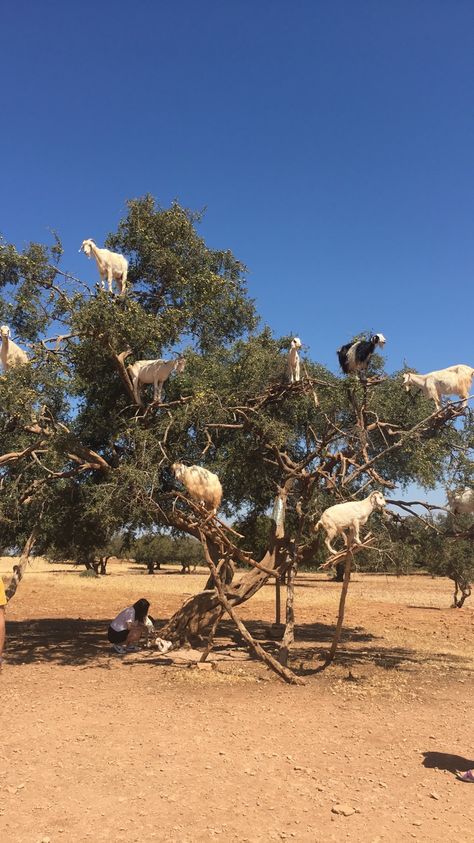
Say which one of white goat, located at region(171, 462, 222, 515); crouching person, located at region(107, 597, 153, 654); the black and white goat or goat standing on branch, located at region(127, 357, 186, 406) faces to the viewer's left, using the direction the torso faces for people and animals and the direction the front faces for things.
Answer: the white goat

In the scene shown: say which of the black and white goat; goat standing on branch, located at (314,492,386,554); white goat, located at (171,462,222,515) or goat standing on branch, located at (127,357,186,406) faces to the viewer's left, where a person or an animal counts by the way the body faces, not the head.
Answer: the white goat

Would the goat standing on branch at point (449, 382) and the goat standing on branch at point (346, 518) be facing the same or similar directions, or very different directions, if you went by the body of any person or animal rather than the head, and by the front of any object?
very different directions

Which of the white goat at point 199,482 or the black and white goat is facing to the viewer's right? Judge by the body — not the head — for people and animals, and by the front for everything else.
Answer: the black and white goat

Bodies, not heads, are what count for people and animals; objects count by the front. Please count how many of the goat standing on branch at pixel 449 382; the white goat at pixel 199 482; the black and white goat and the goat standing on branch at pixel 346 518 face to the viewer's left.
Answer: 2

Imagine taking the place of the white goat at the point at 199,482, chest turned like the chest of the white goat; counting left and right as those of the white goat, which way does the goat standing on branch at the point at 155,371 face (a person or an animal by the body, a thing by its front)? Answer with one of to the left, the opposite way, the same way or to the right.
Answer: the opposite way

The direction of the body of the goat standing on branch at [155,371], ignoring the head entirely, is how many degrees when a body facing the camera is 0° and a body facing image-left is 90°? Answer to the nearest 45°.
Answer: approximately 270°

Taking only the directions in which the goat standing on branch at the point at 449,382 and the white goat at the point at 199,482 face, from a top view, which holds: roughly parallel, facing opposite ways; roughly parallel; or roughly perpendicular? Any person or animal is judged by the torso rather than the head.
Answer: roughly parallel

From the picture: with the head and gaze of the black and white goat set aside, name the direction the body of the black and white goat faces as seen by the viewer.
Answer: to the viewer's right

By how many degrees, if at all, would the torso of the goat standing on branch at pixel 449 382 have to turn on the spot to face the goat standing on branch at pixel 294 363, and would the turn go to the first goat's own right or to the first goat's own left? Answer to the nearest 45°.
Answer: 0° — it already faces it

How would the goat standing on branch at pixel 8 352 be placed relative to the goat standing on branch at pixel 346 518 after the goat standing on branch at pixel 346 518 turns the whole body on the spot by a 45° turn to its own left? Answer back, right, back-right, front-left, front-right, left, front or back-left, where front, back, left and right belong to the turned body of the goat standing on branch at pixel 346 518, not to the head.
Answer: back-left

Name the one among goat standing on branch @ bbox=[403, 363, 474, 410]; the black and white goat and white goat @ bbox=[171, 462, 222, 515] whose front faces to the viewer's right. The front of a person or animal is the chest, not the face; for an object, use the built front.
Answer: the black and white goat

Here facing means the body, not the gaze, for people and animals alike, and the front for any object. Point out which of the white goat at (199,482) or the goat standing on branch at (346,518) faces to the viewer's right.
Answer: the goat standing on branch

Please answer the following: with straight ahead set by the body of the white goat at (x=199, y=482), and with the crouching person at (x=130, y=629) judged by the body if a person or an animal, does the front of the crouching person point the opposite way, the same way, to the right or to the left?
the opposite way

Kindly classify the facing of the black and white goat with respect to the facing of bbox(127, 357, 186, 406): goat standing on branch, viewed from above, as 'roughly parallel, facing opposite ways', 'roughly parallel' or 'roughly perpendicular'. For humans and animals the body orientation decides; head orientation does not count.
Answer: roughly parallel

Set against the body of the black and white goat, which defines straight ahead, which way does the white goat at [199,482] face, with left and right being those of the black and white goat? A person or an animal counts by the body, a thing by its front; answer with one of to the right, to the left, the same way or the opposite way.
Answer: the opposite way

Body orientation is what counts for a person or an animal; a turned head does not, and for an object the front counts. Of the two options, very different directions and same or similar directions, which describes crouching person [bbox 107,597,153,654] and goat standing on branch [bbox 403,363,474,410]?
very different directions
